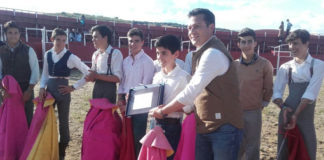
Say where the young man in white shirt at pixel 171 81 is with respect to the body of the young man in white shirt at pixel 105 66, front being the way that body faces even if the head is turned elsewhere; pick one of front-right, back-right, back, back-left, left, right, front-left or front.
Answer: left

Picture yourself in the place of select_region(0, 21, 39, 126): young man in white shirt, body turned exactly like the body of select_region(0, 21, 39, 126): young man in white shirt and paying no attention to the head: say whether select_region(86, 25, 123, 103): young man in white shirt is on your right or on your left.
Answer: on your left

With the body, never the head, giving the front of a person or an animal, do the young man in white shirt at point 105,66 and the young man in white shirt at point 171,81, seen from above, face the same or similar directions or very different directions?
same or similar directions

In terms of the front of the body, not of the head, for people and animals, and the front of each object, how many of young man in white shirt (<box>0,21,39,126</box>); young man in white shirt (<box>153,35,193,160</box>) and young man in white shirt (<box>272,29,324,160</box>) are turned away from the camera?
0

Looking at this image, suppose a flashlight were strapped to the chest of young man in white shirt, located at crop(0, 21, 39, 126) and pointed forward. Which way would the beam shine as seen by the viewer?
toward the camera

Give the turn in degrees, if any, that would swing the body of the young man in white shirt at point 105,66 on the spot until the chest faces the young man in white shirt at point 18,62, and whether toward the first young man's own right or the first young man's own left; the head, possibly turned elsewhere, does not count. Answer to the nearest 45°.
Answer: approximately 90° to the first young man's own right

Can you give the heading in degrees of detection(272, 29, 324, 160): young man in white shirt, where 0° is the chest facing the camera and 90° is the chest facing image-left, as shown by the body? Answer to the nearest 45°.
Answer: approximately 45°

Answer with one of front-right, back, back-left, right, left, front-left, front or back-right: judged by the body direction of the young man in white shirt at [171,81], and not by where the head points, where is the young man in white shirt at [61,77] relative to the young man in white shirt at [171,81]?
right

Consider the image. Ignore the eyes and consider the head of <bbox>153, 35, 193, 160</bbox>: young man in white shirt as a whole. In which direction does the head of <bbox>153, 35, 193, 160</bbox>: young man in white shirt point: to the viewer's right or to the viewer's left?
to the viewer's left

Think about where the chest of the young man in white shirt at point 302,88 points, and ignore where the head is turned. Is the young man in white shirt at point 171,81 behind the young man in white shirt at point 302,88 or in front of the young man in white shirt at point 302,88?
in front

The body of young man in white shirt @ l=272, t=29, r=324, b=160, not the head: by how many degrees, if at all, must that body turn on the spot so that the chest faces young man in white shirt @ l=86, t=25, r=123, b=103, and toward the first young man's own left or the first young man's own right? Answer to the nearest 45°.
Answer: approximately 45° to the first young man's own right

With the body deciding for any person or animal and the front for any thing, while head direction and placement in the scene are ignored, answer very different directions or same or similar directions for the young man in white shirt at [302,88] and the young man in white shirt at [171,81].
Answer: same or similar directions
